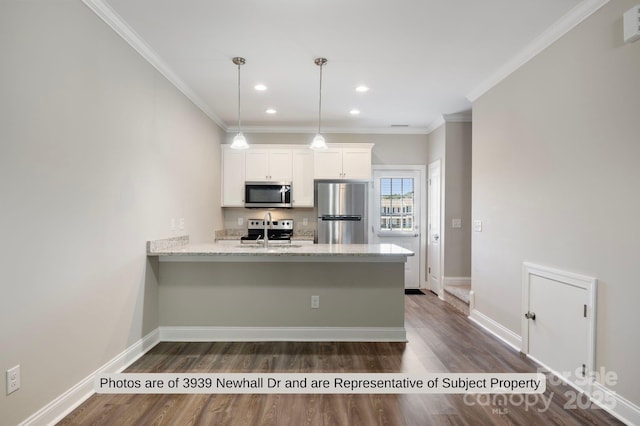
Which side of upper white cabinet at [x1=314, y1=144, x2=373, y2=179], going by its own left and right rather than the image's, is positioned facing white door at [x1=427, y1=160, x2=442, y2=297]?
left

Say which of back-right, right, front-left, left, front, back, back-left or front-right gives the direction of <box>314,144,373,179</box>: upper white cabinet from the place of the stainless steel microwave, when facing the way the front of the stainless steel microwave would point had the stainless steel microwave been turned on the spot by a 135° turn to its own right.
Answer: back-right

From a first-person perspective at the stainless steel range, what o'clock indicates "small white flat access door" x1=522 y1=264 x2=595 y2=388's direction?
The small white flat access door is roughly at 11 o'clock from the stainless steel range.

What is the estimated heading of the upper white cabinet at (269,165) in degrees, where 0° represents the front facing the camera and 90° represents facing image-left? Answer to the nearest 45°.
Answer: approximately 0°

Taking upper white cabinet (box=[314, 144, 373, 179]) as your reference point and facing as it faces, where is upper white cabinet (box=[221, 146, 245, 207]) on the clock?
upper white cabinet (box=[221, 146, 245, 207]) is roughly at 3 o'clock from upper white cabinet (box=[314, 144, 373, 179]).

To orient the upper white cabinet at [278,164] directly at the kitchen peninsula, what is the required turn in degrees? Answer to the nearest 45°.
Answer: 0° — it already faces it

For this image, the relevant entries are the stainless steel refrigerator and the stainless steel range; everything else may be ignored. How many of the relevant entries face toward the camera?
2
